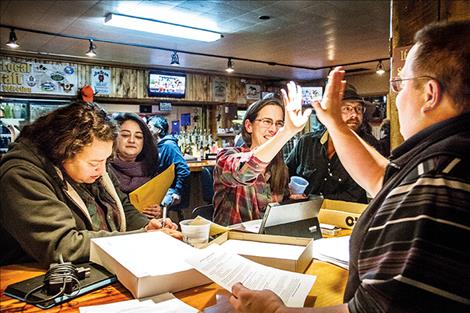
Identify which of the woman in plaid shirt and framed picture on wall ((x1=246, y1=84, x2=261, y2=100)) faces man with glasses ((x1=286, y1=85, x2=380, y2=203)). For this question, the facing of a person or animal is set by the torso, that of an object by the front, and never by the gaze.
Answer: the framed picture on wall

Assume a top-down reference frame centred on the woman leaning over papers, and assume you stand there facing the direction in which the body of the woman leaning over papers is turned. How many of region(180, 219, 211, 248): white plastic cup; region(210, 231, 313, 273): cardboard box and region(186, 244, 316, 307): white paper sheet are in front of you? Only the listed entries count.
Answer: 3

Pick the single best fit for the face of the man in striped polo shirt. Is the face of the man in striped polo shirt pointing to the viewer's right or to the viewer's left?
to the viewer's left

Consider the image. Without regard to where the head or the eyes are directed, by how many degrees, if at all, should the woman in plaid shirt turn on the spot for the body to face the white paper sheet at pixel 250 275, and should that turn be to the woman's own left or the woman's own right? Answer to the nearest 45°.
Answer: approximately 45° to the woman's own right

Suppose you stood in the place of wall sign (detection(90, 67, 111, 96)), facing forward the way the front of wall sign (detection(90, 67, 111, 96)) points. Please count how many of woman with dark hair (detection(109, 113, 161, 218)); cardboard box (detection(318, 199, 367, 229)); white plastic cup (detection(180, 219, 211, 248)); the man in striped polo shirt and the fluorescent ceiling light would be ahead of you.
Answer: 5

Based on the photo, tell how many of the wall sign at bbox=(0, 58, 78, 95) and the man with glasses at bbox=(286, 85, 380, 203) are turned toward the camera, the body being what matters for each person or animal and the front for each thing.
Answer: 2

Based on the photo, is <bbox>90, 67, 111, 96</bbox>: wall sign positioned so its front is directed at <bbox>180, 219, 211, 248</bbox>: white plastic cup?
yes

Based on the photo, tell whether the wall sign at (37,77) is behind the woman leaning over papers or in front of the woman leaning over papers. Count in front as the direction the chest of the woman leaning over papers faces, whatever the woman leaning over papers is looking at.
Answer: behind

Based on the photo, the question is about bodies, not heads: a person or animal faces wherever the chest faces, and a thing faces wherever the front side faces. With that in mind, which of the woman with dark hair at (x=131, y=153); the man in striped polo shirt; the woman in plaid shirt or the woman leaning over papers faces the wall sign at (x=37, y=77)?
the man in striped polo shirt

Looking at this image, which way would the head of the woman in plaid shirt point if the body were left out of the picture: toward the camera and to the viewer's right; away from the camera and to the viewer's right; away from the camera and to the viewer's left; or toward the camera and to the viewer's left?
toward the camera and to the viewer's right

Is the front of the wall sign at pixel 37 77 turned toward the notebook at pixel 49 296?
yes
